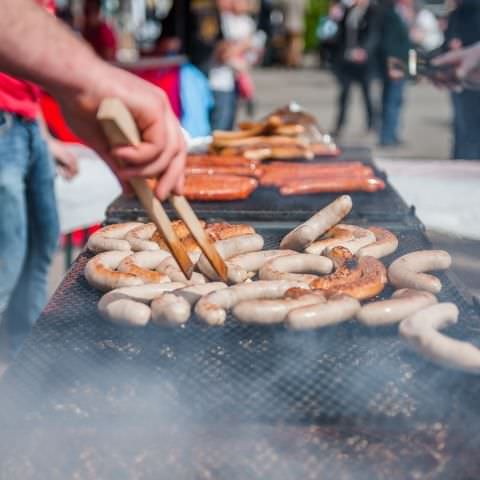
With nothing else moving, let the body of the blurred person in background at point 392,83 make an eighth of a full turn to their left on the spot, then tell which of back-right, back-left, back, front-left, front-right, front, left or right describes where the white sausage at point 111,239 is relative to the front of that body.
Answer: back-right

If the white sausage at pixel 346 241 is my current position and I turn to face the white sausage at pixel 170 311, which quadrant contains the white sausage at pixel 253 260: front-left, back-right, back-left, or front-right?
front-right

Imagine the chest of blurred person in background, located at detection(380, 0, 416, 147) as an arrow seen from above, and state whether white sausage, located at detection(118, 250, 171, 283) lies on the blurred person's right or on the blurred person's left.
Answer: on the blurred person's right

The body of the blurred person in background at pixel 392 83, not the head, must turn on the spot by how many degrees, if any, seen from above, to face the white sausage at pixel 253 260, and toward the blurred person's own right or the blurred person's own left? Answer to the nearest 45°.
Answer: approximately 90° to the blurred person's own right

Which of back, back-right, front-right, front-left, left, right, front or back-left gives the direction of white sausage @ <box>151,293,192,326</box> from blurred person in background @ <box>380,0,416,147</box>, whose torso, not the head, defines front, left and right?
right

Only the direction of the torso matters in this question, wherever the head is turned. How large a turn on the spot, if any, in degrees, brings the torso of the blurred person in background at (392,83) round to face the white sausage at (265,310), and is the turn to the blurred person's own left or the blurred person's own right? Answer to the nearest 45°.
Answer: approximately 90° to the blurred person's own right

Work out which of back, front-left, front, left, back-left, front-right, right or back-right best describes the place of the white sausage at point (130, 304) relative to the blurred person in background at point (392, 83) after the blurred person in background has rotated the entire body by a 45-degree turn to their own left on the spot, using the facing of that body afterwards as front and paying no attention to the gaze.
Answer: back-right

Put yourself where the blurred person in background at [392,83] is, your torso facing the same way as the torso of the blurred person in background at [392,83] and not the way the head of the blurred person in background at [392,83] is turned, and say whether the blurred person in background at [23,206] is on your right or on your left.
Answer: on your right

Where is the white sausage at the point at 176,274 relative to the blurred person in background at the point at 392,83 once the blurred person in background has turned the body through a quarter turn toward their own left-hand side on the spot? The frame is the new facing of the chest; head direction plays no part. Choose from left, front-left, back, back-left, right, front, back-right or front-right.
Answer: back

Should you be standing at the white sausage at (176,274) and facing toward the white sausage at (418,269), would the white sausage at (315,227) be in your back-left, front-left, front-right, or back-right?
front-left

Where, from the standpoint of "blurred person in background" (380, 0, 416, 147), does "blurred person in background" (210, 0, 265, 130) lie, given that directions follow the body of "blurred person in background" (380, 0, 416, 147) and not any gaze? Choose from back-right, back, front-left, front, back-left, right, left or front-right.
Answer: back-right
